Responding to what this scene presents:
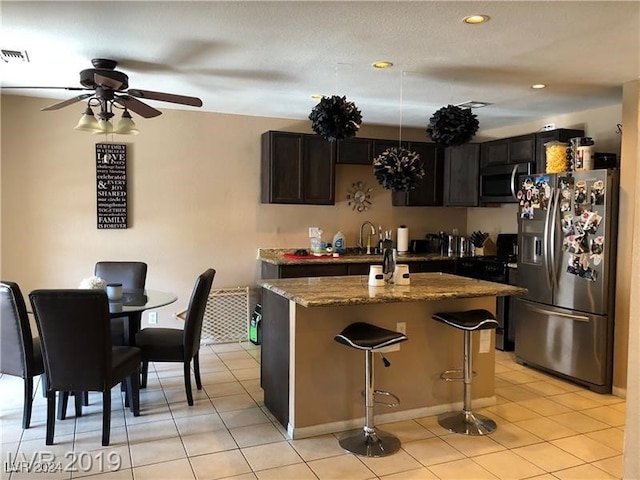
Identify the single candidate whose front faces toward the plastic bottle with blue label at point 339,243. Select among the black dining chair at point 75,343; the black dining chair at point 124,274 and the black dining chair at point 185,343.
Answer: the black dining chair at point 75,343

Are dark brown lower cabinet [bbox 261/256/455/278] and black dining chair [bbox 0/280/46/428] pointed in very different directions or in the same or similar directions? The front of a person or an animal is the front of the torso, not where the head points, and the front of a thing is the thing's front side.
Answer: very different directions

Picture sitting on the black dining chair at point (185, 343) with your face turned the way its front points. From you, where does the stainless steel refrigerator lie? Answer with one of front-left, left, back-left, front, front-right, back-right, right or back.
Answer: back-right

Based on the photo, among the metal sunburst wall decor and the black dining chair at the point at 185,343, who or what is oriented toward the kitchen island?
the metal sunburst wall decor

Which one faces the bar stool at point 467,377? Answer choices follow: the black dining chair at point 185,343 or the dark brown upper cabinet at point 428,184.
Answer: the dark brown upper cabinet

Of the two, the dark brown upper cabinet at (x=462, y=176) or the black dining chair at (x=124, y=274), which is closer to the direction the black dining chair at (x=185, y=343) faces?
the black dining chair

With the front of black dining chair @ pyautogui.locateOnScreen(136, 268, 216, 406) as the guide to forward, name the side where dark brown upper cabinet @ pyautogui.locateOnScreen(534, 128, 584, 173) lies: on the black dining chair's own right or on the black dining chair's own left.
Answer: on the black dining chair's own right

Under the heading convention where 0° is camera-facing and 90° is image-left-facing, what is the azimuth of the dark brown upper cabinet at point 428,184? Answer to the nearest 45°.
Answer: approximately 0°
